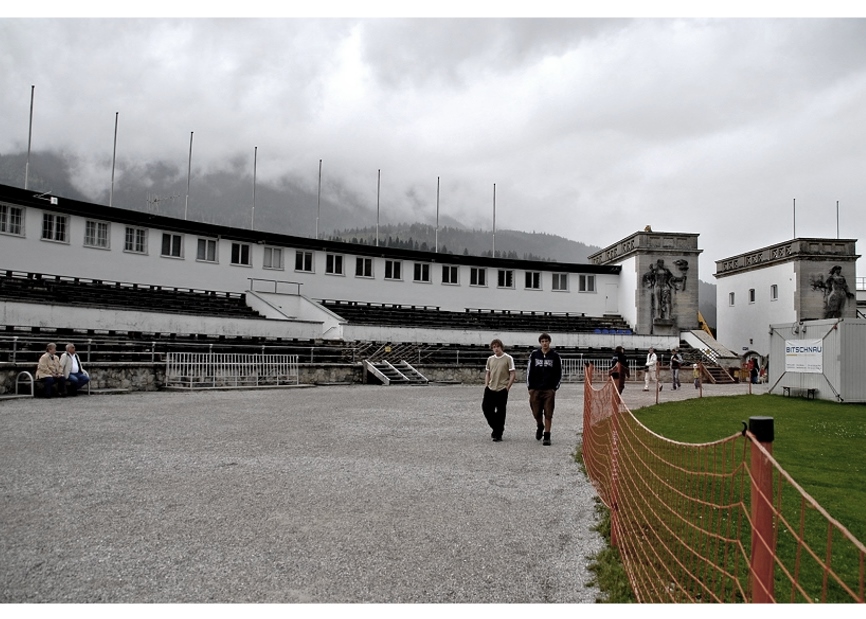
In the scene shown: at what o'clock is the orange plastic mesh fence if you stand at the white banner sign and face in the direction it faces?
The orange plastic mesh fence is roughly at 12 o'clock from the white banner sign.

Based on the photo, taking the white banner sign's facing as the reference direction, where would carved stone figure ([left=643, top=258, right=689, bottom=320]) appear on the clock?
The carved stone figure is roughly at 5 o'clock from the white banner sign.

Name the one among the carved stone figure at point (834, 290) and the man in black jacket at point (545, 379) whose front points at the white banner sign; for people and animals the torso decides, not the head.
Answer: the carved stone figure

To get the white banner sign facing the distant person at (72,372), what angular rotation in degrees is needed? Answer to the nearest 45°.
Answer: approximately 45° to its right

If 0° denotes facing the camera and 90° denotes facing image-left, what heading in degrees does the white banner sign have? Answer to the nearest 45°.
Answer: approximately 0°

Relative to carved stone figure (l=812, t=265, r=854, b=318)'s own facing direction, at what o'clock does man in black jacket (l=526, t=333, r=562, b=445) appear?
The man in black jacket is roughly at 12 o'clock from the carved stone figure.

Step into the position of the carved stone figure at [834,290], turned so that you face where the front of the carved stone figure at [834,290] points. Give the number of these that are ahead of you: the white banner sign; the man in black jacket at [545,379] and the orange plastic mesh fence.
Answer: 3

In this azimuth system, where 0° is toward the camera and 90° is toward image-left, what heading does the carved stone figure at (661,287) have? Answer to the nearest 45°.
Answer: approximately 0°
